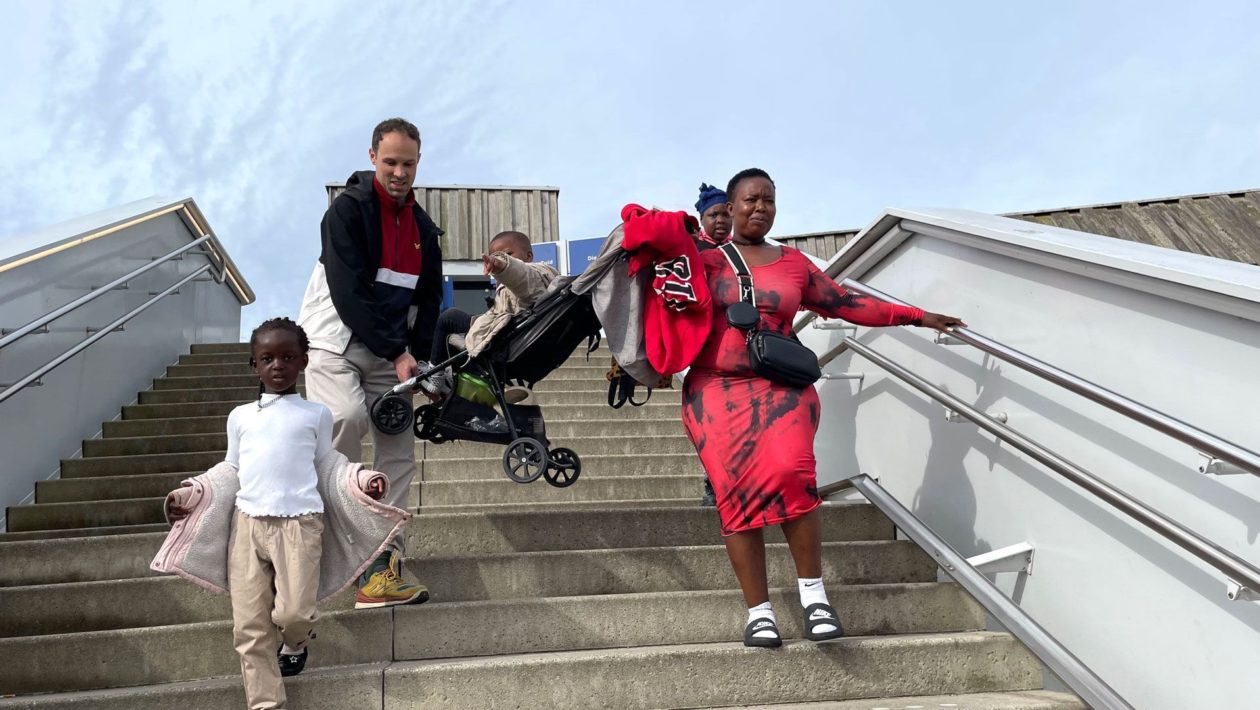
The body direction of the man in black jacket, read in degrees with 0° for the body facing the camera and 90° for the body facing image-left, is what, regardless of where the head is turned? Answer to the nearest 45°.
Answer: approximately 315°

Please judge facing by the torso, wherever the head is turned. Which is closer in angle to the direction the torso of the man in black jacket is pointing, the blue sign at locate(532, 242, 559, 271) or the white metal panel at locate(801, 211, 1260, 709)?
the white metal panel

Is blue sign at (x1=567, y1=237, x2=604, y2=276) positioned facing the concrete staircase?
yes

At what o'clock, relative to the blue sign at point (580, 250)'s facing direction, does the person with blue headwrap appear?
The person with blue headwrap is roughly at 12 o'clock from the blue sign.

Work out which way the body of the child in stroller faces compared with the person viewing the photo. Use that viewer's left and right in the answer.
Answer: facing to the left of the viewer

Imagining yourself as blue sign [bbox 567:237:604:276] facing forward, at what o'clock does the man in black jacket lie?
The man in black jacket is roughly at 12 o'clock from the blue sign.

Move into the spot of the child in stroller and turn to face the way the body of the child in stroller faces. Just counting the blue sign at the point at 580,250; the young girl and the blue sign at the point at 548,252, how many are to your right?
2

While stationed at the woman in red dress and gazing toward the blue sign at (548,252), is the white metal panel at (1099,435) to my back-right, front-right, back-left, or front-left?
back-right

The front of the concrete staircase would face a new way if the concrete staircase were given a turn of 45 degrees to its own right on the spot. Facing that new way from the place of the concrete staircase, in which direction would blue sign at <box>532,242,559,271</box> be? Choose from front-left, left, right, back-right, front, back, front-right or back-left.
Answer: back-right
